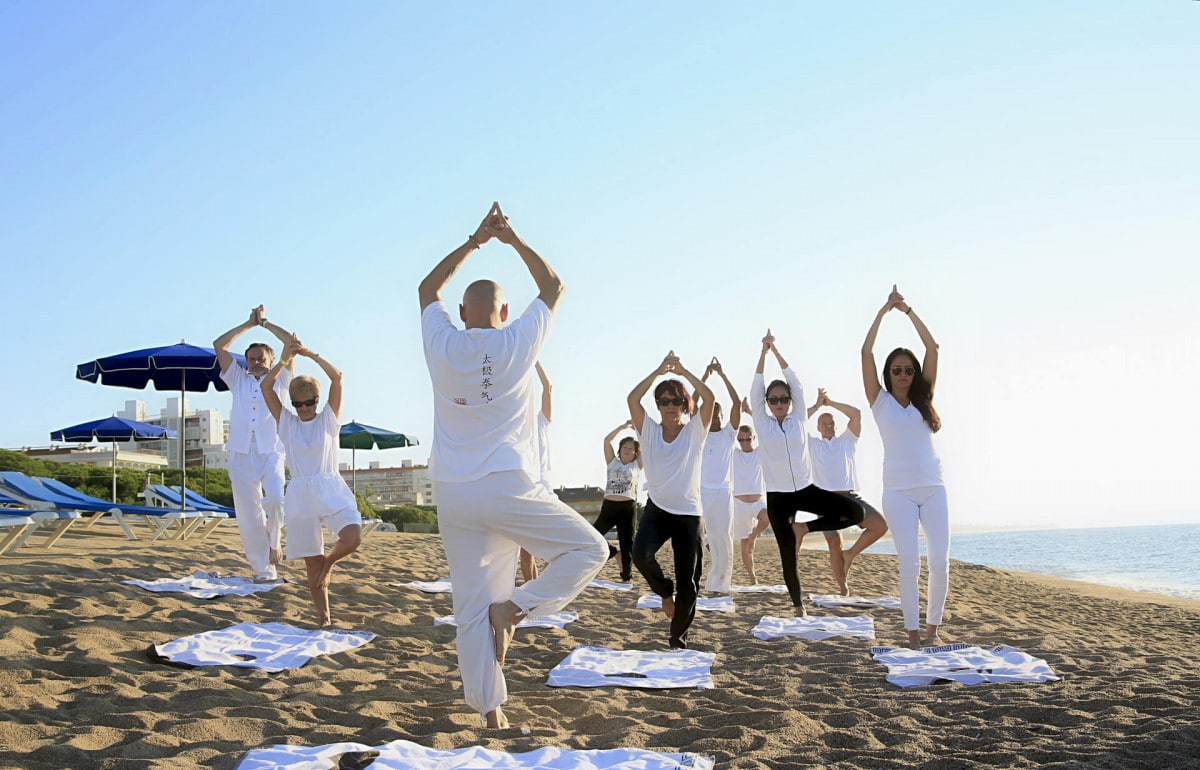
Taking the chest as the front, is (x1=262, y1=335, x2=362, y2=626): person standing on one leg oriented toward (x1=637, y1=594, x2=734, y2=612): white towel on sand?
no

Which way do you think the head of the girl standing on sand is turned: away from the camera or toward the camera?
toward the camera

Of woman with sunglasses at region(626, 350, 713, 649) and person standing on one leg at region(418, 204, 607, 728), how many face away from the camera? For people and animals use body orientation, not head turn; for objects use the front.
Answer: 1

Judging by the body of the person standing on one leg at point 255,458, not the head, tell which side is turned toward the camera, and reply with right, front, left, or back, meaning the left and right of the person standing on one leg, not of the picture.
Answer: front

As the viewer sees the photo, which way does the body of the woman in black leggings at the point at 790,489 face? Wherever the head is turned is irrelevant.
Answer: toward the camera

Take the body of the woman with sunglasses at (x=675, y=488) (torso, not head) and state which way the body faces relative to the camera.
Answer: toward the camera

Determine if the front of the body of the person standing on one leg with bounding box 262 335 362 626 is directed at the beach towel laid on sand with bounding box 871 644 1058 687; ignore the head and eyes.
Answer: no

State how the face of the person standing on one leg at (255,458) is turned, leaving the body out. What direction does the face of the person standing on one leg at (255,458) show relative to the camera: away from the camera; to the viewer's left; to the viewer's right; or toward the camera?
toward the camera

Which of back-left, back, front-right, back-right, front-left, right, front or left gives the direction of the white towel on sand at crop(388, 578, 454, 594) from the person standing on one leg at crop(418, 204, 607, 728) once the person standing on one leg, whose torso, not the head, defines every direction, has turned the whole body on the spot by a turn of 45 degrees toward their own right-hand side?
front-left

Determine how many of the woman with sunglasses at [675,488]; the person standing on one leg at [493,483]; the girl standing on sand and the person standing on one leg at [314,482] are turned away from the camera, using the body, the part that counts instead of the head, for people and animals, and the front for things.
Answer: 1

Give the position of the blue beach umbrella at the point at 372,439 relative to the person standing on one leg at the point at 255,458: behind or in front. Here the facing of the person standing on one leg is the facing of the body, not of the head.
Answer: behind

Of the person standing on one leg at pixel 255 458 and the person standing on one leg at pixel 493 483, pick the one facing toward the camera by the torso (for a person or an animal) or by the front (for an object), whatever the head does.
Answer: the person standing on one leg at pixel 255 458

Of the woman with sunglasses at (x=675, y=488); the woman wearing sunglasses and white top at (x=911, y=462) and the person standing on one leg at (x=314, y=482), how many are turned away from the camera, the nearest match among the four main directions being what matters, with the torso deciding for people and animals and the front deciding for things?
0

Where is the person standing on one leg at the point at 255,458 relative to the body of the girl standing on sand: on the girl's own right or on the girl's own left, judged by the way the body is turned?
on the girl's own right
